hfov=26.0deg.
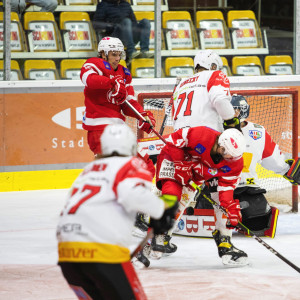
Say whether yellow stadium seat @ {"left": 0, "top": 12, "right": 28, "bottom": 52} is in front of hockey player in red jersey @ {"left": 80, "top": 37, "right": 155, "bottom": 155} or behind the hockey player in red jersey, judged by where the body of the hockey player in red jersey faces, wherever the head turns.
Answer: behind

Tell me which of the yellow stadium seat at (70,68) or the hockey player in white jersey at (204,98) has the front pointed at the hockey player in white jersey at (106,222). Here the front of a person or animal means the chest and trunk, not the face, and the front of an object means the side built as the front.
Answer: the yellow stadium seat

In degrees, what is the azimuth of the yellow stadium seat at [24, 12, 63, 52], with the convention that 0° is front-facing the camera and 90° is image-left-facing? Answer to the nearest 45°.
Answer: approximately 0°

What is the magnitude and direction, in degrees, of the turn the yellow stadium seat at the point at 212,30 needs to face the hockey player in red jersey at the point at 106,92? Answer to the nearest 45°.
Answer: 0° — it already faces them

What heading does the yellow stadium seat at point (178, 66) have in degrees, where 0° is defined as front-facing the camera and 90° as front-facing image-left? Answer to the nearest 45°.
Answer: approximately 0°

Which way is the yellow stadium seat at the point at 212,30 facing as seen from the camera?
toward the camera

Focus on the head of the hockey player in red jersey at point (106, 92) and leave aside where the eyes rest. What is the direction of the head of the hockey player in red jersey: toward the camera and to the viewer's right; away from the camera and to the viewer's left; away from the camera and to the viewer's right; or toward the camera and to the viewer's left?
toward the camera and to the viewer's right

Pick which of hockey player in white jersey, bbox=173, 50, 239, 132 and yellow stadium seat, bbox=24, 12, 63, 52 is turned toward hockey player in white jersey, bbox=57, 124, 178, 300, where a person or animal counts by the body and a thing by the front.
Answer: the yellow stadium seat

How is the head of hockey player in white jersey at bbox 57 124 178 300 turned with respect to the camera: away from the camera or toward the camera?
away from the camera

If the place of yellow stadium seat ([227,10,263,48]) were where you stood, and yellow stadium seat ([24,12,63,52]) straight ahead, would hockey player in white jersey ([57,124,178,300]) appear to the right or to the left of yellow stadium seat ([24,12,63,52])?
left

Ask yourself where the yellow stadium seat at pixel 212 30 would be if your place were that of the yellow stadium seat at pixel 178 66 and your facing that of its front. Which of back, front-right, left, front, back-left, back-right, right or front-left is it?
back-left

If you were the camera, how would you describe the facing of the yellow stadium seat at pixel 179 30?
facing the viewer

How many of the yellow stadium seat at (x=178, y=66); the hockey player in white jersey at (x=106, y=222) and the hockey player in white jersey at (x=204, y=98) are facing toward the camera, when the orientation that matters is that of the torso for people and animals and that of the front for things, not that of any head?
1

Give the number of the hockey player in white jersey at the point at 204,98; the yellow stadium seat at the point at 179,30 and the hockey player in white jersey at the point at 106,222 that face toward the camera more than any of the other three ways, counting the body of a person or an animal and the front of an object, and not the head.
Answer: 1

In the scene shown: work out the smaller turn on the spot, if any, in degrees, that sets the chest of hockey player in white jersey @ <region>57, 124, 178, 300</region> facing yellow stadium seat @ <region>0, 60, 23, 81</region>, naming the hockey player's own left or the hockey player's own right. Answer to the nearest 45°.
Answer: approximately 45° to the hockey player's own left

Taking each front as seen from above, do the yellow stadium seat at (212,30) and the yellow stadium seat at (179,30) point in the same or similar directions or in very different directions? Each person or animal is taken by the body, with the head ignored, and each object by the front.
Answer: same or similar directions

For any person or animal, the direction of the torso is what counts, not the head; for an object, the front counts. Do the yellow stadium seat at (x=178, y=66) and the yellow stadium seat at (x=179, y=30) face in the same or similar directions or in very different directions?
same or similar directions

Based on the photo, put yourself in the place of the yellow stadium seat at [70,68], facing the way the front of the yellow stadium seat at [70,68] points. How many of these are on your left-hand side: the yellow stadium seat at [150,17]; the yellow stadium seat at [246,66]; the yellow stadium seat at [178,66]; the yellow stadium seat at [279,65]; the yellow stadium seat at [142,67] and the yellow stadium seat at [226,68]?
6
